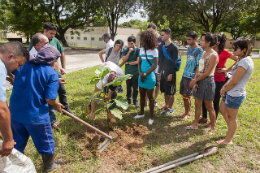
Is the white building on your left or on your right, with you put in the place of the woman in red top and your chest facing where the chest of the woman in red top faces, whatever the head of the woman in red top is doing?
on your right

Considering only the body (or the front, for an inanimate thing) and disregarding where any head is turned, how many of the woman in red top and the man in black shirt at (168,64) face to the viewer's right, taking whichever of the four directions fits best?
0

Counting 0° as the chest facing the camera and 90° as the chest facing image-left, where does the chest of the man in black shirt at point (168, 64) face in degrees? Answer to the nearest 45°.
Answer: approximately 45°

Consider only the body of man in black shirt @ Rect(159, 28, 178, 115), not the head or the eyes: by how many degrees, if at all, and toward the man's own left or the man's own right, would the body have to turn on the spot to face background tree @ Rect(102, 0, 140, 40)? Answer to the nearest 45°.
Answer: approximately 135° to the man's own right

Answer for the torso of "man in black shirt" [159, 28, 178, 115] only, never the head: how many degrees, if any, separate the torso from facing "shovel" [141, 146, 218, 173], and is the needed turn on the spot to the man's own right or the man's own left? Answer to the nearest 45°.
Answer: approximately 45° to the man's own left

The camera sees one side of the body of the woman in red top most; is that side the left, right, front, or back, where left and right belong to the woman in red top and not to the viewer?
left

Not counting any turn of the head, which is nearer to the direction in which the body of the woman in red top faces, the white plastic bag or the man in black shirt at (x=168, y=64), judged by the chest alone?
the white plastic bag

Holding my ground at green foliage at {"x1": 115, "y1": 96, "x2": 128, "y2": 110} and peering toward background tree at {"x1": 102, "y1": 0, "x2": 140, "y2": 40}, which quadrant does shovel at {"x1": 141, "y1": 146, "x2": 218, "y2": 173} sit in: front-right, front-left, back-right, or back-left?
back-right

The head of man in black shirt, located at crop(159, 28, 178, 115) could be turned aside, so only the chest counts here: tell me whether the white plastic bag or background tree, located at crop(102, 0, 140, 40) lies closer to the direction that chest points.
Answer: the white plastic bag

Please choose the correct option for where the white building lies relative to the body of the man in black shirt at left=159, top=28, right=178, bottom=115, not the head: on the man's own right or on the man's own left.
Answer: on the man's own right

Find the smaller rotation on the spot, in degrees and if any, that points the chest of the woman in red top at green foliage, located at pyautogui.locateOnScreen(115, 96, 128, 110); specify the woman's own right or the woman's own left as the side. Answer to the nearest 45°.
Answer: approximately 45° to the woman's own left

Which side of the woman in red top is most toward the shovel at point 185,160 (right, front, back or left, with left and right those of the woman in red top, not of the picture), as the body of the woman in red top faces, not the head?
left

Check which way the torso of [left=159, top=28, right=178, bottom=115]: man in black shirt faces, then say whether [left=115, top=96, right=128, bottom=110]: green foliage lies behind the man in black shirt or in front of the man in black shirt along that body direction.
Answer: in front
